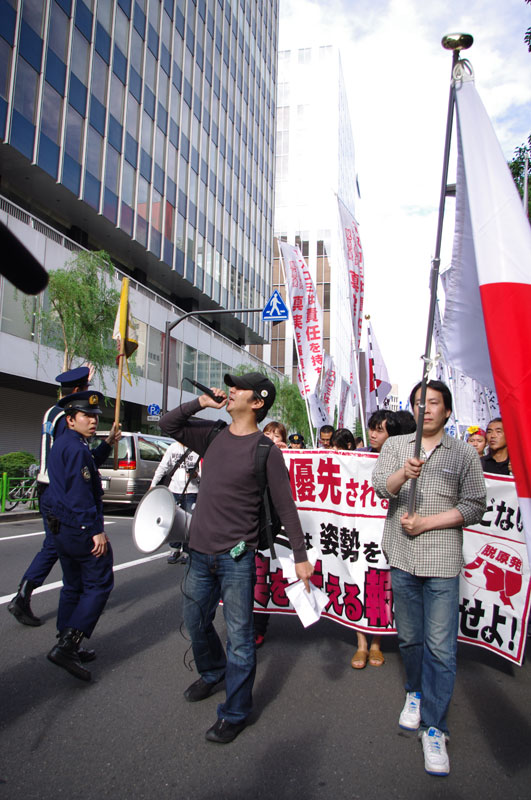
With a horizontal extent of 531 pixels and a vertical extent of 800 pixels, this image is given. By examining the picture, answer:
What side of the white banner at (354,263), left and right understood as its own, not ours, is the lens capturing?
front

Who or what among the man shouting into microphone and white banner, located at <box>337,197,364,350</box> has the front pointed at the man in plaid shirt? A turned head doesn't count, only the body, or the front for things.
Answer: the white banner

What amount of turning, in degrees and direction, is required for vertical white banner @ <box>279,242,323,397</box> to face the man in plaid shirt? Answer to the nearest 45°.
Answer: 0° — it already faces them

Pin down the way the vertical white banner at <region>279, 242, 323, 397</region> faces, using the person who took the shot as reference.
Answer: facing the viewer

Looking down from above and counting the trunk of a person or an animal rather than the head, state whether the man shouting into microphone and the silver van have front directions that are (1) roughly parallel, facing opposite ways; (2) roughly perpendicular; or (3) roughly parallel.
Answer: roughly parallel, facing opposite ways

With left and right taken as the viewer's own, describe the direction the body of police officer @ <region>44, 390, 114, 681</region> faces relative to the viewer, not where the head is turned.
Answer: facing to the right of the viewer

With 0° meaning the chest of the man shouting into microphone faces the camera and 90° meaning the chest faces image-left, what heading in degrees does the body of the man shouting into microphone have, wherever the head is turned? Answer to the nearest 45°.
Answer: approximately 45°

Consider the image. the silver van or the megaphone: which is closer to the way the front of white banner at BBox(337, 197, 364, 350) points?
the megaphone

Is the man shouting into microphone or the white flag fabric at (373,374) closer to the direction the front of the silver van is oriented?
the white flag fabric

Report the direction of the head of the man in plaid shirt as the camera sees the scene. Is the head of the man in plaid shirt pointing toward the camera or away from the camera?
toward the camera

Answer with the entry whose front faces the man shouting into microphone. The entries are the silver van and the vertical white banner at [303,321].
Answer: the vertical white banner
